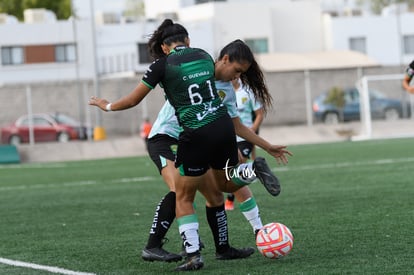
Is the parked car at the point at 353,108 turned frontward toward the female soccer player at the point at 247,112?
no

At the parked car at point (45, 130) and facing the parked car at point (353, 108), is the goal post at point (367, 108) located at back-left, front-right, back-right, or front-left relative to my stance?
front-right

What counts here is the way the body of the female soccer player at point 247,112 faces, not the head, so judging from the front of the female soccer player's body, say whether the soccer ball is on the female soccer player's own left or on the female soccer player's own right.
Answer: on the female soccer player's own left

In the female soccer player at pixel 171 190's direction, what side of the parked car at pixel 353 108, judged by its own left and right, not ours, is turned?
right

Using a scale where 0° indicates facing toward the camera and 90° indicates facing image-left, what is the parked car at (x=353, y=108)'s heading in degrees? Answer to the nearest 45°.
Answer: approximately 270°

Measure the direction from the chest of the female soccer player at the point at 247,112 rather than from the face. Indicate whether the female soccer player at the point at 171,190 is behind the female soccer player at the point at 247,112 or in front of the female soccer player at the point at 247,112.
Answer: in front

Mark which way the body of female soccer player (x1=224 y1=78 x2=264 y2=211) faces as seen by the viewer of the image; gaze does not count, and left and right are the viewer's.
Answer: facing the viewer and to the left of the viewer
